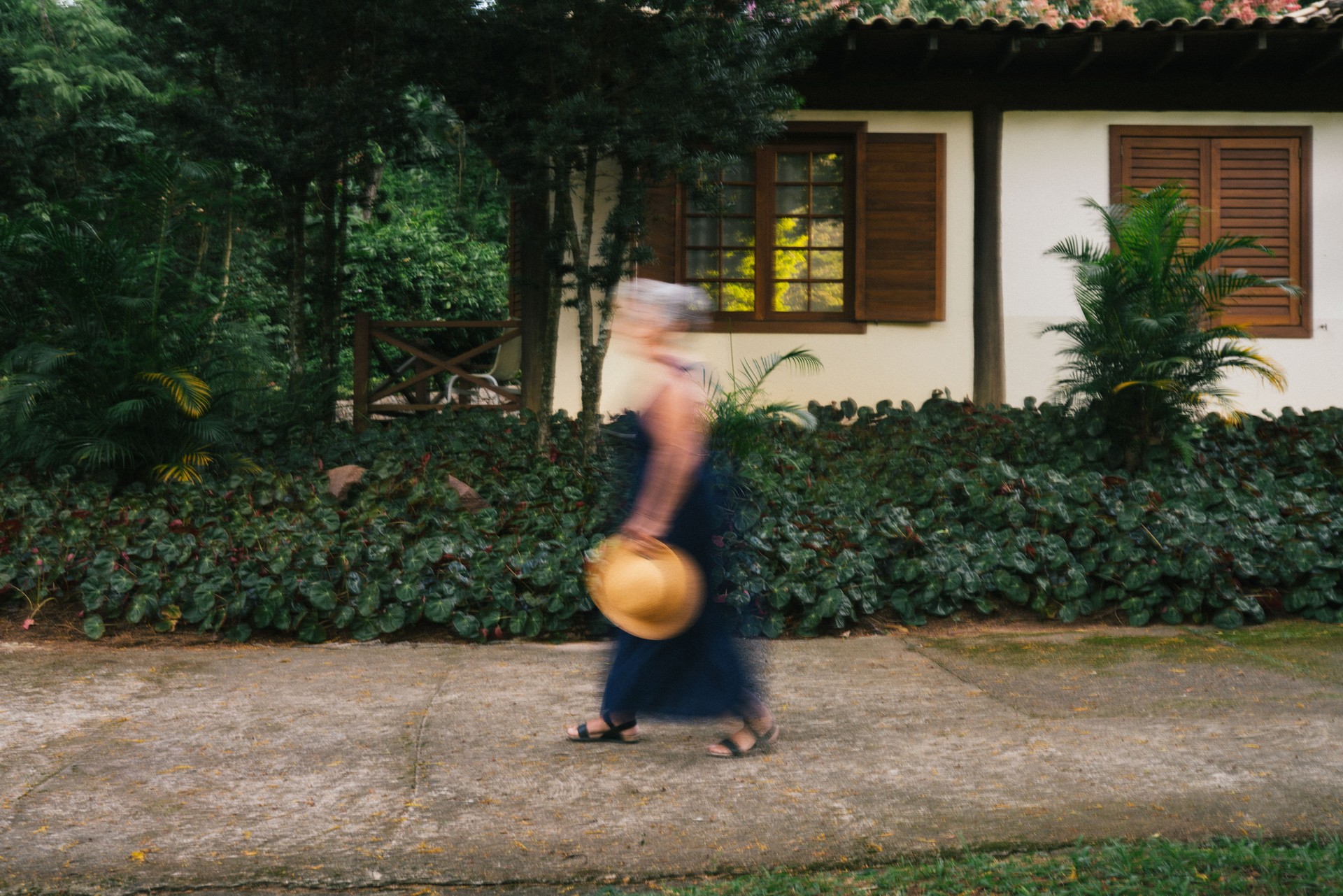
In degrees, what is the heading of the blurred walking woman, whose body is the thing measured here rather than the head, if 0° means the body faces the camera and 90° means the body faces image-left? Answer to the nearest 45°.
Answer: approximately 90°

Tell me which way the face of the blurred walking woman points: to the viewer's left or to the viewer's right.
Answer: to the viewer's left

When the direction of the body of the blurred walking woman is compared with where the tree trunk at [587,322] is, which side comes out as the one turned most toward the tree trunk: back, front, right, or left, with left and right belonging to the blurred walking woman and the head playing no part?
right

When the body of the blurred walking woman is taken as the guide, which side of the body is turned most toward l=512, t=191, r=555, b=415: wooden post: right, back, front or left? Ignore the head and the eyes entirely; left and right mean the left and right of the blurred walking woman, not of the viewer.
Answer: right

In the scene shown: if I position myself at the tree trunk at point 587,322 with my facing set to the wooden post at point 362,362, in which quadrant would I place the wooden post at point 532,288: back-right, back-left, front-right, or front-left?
front-right

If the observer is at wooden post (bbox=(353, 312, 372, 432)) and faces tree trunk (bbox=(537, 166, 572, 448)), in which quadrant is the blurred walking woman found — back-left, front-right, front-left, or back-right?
front-right

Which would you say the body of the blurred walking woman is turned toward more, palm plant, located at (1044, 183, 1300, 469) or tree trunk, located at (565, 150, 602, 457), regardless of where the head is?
the tree trunk

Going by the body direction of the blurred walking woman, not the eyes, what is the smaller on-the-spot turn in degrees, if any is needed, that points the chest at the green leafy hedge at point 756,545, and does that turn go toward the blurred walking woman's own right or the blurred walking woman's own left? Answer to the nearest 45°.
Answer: approximately 90° to the blurred walking woman's own right

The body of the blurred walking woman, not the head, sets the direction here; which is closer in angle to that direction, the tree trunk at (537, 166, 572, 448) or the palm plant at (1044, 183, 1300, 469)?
the tree trunk

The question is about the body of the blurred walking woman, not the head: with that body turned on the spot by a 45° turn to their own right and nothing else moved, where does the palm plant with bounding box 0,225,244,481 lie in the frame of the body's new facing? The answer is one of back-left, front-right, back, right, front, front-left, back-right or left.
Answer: front

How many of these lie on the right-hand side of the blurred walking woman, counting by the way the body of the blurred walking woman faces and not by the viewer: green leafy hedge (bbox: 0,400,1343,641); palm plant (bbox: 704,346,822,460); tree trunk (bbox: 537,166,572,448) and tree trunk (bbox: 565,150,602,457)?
4

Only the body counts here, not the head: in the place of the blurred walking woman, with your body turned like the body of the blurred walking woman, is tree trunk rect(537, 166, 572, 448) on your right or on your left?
on your right

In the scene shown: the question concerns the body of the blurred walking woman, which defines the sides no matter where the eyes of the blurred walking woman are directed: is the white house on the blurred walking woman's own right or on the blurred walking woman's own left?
on the blurred walking woman's own right
